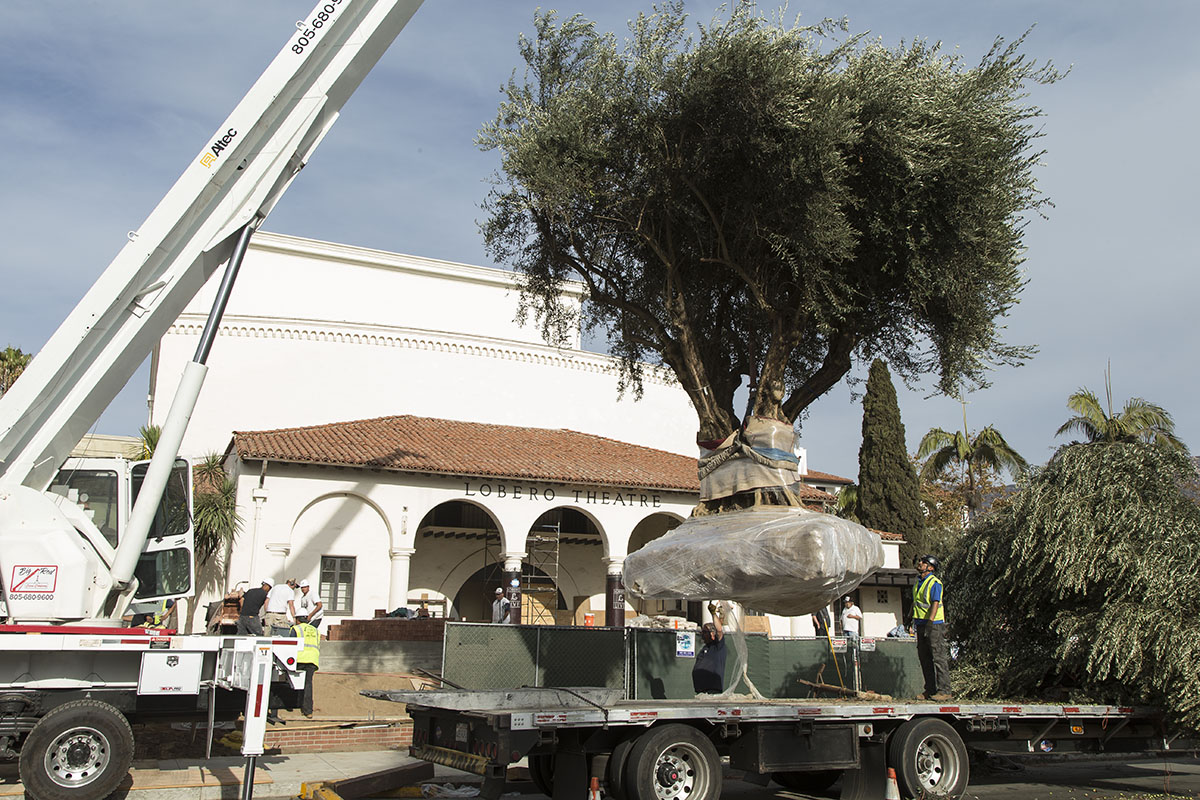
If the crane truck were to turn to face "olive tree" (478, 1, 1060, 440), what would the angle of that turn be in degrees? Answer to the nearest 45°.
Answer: approximately 180°

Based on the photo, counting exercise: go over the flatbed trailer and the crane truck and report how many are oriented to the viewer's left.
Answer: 1

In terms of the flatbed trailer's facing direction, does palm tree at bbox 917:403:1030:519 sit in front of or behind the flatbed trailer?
in front

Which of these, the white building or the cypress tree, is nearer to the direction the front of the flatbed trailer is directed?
the cypress tree

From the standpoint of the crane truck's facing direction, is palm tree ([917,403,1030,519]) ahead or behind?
behind

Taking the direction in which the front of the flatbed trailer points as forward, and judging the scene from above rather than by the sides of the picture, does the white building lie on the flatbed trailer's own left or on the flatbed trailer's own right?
on the flatbed trailer's own left

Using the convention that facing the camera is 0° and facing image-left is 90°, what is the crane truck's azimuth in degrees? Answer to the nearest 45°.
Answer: approximately 90°

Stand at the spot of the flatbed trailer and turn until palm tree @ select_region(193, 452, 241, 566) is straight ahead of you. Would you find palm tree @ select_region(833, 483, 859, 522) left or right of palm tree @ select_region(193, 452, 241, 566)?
right

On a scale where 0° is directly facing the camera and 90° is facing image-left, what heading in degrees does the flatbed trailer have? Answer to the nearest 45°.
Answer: approximately 225°
